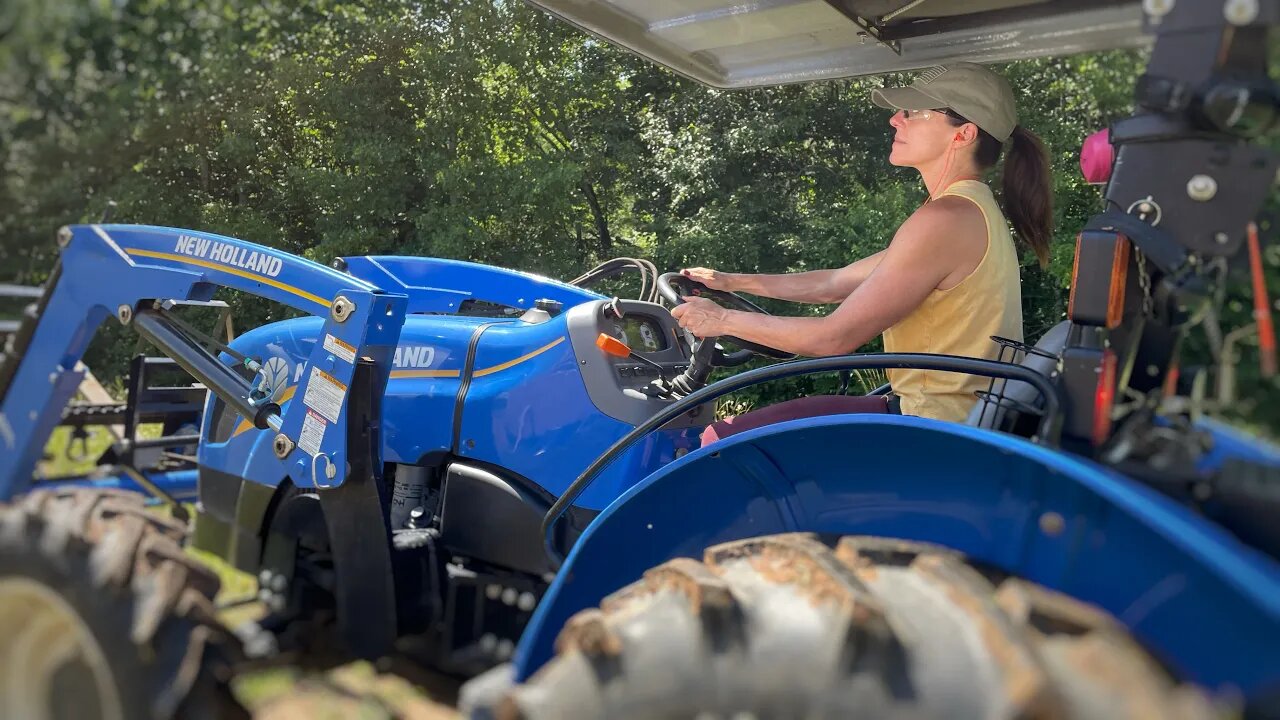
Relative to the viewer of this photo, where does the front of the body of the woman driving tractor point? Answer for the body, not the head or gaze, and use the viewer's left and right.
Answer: facing to the left of the viewer
